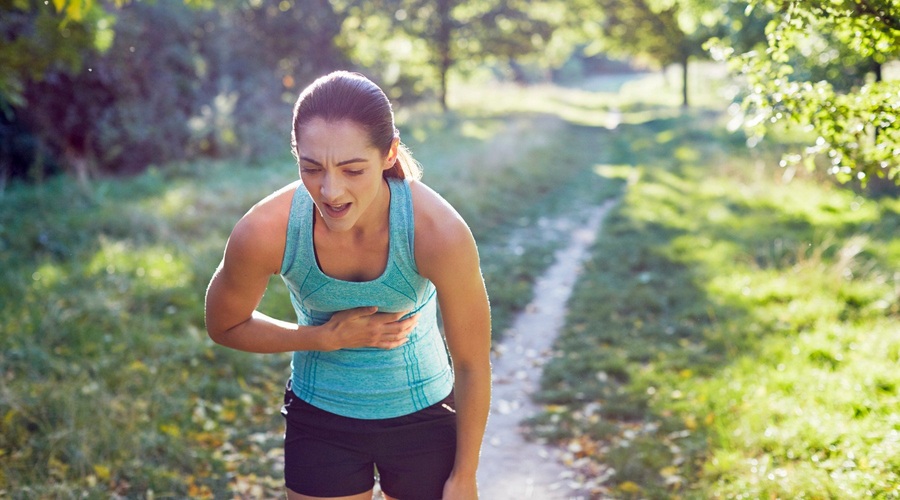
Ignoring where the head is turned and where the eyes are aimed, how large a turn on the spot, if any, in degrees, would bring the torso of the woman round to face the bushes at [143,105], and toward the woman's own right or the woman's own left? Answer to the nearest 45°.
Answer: approximately 180°

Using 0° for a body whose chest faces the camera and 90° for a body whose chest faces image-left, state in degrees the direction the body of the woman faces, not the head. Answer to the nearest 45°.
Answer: approximately 0°
